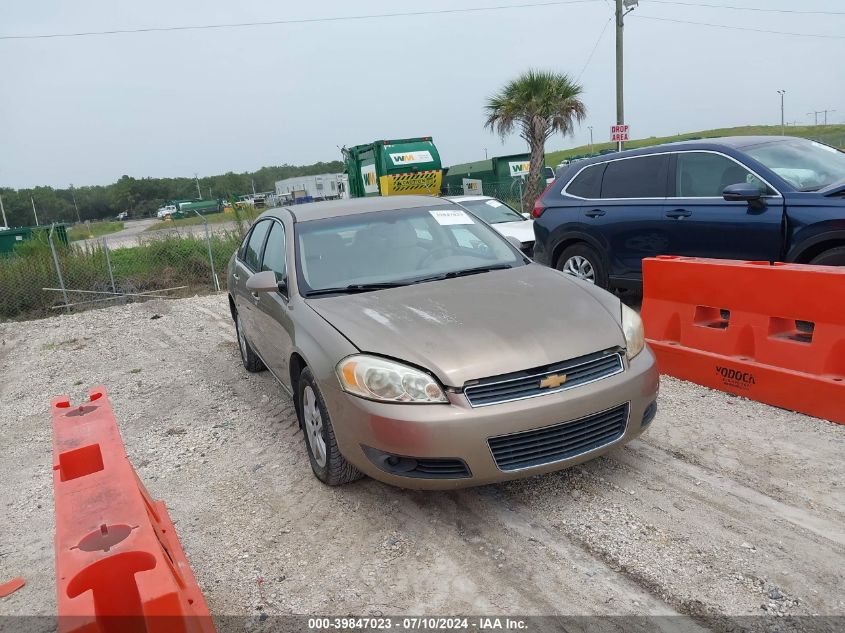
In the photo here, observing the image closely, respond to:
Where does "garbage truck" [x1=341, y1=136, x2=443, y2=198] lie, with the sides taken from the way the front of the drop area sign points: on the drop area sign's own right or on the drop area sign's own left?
on the drop area sign's own right

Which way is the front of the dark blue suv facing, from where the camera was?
facing the viewer and to the right of the viewer

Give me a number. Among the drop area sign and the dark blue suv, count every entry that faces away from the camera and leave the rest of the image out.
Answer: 0

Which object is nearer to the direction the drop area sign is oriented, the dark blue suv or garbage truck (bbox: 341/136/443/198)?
the dark blue suv

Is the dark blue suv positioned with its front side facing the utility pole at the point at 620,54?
no

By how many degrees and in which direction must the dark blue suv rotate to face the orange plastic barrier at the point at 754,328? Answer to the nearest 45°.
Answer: approximately 45° to its right

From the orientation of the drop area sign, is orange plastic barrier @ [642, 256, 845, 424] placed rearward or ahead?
ahead

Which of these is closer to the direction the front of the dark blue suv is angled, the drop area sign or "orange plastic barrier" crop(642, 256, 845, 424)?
the orange plastic barrier

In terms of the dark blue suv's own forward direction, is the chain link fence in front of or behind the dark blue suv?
behind

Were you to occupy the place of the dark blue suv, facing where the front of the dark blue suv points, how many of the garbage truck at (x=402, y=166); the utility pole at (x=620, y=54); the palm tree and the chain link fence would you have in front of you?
0

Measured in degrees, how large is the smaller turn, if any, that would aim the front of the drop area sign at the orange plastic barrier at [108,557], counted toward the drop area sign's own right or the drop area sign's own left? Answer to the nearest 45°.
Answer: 0° — it already faces it

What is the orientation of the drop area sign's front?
toward the camera

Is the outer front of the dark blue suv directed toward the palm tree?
no

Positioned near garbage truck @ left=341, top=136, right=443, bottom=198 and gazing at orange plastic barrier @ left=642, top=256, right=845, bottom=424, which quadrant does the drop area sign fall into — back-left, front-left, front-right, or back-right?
front-left

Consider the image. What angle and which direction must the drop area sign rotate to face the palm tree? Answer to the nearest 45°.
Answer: approximately 135° to its right

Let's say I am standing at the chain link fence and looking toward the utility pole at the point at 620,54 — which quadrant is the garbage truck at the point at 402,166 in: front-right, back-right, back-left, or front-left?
front-left

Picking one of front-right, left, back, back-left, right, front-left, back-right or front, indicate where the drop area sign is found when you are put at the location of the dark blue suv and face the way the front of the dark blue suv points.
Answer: back-left

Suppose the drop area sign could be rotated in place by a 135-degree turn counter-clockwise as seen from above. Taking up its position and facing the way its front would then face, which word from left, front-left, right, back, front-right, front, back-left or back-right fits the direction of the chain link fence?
back
